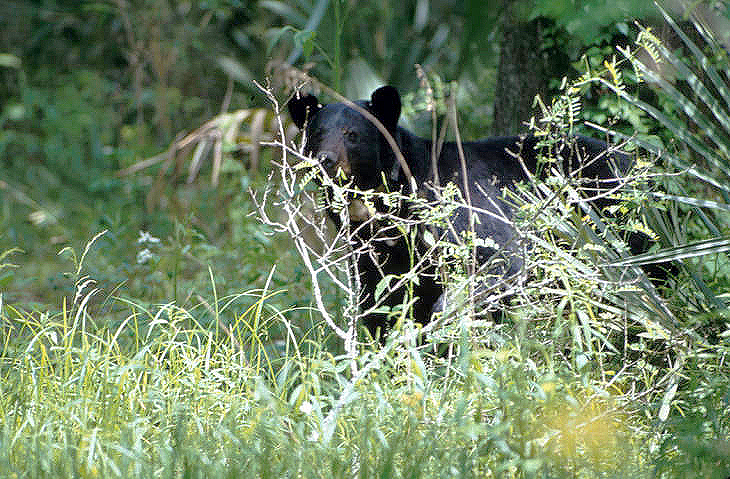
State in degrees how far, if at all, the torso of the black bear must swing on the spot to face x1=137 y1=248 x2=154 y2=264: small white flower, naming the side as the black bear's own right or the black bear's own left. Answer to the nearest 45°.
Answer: approximately 90° to the black bear's own right

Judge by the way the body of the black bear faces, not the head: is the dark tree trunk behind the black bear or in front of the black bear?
behind

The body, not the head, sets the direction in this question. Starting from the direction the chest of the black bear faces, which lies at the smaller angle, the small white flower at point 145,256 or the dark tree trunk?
the small white flower

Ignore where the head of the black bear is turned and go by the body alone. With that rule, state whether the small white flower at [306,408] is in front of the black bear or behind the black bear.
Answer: in front

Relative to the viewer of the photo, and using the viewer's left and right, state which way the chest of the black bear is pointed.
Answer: facing the viewer and to the left of the viewer

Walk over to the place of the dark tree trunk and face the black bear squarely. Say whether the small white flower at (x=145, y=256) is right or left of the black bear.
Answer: right

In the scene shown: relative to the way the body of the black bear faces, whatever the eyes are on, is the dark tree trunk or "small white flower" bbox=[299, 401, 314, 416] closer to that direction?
the small white flower
